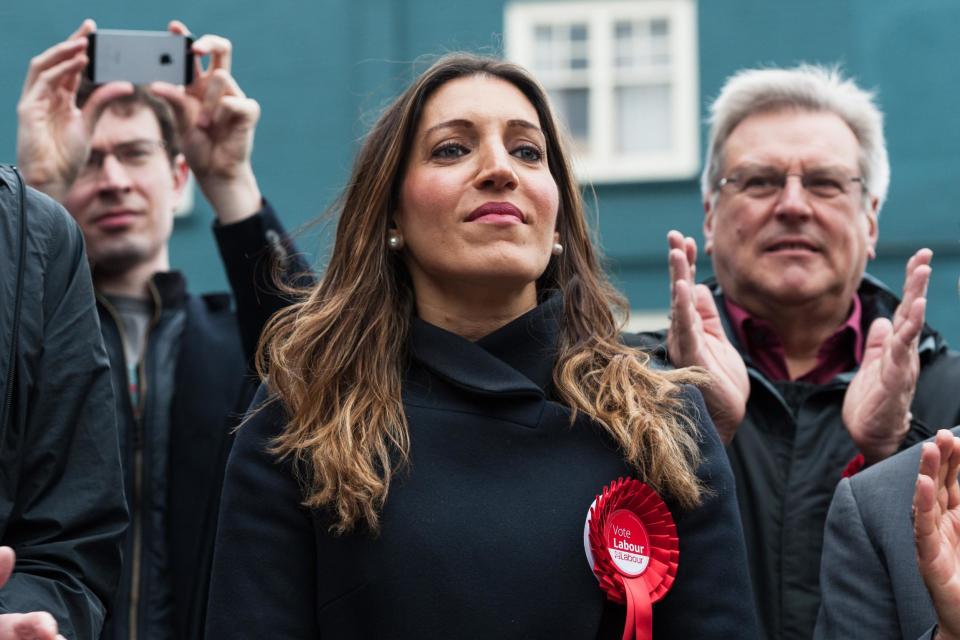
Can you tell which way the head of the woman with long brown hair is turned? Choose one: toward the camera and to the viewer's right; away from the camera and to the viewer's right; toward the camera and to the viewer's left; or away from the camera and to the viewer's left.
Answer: toward the camera and to the viewer's right

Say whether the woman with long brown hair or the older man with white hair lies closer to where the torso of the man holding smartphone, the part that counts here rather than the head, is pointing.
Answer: the woman with long brown hair

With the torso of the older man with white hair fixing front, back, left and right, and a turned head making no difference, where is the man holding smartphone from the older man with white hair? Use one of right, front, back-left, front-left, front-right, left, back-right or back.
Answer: right

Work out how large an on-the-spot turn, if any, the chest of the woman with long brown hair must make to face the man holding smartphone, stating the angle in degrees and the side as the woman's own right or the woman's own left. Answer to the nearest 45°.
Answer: approximately 135° to the woman's own right

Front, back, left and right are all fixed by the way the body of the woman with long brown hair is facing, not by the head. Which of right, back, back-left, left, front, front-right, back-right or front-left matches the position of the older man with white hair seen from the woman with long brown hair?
back-left

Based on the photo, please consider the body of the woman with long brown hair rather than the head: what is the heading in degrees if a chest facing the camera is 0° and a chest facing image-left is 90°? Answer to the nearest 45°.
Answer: approximately 0°

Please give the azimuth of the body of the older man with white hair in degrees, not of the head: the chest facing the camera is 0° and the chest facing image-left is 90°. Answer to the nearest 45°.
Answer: approximately 0°

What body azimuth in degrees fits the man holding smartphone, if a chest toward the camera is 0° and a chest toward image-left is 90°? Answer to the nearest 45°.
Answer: approximately 45°

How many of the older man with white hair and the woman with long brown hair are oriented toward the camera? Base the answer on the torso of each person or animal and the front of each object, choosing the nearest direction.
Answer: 2
